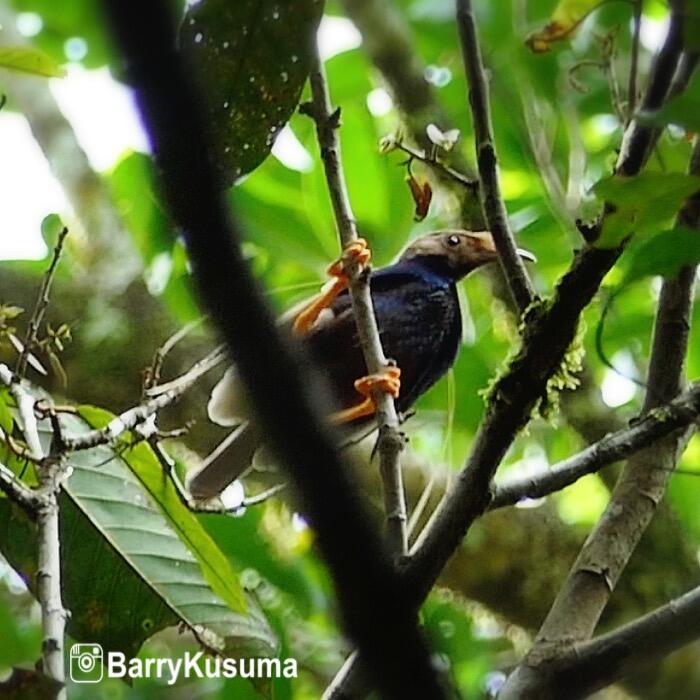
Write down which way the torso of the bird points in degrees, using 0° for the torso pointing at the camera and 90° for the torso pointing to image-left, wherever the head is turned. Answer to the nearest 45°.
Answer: approximately 270°
